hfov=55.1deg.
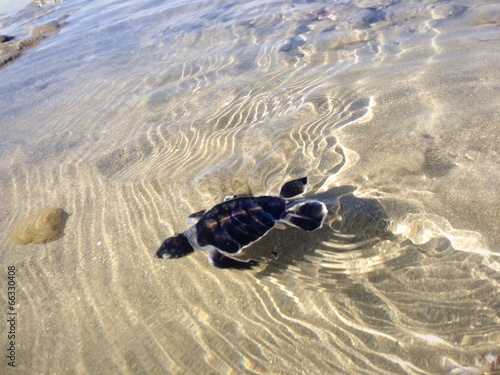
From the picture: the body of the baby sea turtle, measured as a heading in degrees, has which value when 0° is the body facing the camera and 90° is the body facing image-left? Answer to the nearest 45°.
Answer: approximately 45°
